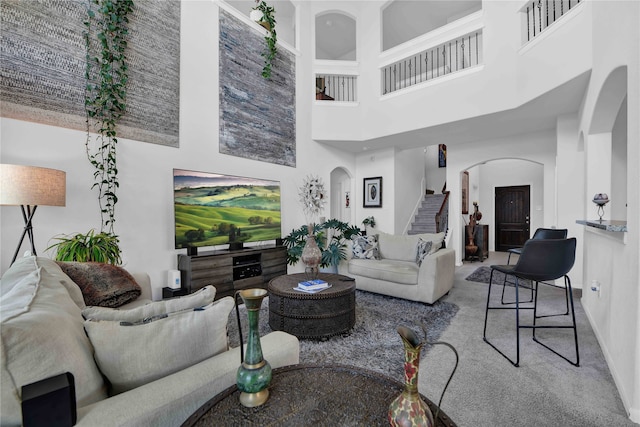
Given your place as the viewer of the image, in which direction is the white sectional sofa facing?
facing away from the viewer and to the right of the viewer

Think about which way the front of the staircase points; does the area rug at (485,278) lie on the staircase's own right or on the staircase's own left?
on the staircase's own left

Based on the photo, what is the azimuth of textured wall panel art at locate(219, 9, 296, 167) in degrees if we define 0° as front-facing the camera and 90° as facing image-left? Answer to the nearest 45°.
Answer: approximately 315°

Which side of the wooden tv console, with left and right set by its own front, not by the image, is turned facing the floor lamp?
right

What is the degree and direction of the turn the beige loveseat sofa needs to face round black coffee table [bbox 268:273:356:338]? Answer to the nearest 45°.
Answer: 0° — it already faces it

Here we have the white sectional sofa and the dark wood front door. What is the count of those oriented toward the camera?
1

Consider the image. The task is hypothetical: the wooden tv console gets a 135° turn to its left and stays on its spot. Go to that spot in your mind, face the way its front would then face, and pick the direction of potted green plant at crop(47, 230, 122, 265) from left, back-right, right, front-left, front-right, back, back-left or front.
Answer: back-left

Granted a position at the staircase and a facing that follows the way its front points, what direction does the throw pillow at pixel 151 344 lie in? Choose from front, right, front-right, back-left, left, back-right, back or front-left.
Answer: front-left

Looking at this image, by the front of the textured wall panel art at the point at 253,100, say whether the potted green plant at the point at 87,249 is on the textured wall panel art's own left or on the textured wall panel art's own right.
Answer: on the textured wall panel art's own right

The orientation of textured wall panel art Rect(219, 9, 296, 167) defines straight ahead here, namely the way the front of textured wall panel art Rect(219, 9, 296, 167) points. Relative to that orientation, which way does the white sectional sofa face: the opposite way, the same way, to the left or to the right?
to the left

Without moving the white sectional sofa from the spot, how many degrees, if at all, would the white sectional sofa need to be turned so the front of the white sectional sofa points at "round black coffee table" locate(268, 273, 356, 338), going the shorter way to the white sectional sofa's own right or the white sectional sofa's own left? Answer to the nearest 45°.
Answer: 0° — it already faces it

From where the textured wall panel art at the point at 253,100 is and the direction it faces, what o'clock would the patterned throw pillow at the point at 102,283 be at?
The patterned throw pillow is roughly at 2 o'clock from the textured wall panel art.

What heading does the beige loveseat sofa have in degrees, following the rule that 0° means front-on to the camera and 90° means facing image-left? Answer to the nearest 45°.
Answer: approximately 45°
